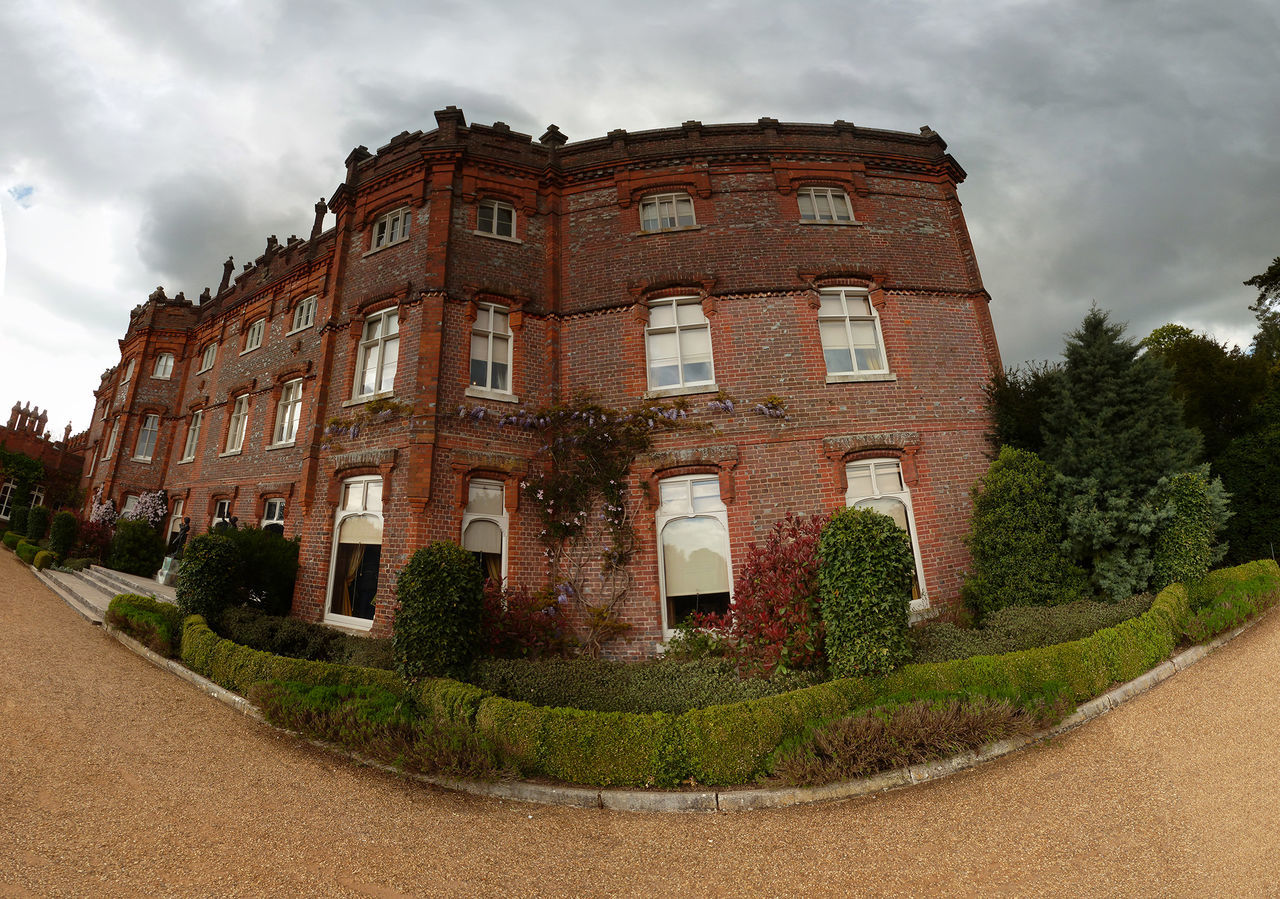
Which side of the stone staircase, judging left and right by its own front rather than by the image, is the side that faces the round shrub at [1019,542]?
left

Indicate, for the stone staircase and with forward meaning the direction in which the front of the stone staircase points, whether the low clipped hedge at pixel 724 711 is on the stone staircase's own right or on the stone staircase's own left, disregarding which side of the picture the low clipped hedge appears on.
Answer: on the stone staircase's own left

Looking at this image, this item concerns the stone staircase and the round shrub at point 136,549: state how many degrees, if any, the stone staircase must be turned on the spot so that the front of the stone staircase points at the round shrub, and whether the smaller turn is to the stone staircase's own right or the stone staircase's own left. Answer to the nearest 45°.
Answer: approximately 135° to the stone staircase's own right

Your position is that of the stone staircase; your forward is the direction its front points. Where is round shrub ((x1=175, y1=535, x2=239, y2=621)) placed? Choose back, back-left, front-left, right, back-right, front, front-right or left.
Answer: front-left

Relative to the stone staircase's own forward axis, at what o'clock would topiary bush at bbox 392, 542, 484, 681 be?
The topiary bush is roughly at 10 o'clock from the stone staircase.

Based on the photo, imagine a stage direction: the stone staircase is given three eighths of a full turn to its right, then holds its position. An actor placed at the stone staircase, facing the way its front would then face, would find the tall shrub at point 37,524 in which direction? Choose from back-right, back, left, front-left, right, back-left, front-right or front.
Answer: front
